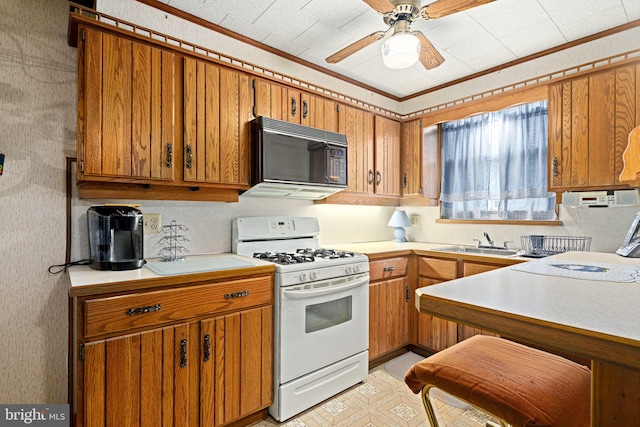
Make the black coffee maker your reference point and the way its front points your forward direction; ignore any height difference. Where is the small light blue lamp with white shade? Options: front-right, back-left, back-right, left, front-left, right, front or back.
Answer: front-left

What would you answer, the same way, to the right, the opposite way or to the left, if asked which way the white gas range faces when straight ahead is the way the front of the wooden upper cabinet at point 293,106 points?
the same way

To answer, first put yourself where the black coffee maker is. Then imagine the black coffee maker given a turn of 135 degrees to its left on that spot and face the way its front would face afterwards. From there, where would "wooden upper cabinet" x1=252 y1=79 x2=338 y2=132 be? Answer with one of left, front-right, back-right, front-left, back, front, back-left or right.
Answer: right

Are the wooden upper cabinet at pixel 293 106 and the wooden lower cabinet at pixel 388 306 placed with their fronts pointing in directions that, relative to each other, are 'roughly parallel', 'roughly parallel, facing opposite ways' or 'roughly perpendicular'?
roughly parallel

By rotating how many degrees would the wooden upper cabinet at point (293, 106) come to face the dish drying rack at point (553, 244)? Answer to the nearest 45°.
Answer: approximately 45° to its left

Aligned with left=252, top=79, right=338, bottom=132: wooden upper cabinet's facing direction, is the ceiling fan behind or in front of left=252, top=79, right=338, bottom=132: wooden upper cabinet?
in front

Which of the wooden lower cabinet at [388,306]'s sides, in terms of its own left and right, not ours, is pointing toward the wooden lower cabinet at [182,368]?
right

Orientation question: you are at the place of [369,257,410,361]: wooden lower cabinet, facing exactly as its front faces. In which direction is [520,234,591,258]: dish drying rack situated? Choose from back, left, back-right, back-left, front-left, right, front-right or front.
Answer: front-left

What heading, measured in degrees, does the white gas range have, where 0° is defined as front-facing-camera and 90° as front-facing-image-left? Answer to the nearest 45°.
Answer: approximately 315°

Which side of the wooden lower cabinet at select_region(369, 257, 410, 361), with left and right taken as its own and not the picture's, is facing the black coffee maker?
right

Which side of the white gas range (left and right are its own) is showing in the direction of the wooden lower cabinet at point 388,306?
left

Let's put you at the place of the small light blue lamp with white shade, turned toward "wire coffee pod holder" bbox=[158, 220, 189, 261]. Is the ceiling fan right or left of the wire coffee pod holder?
left

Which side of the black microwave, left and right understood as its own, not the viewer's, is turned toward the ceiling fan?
front

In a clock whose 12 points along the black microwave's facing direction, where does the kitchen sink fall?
The kitchen sink is roughly at 10 o'clock from the black microwave.
